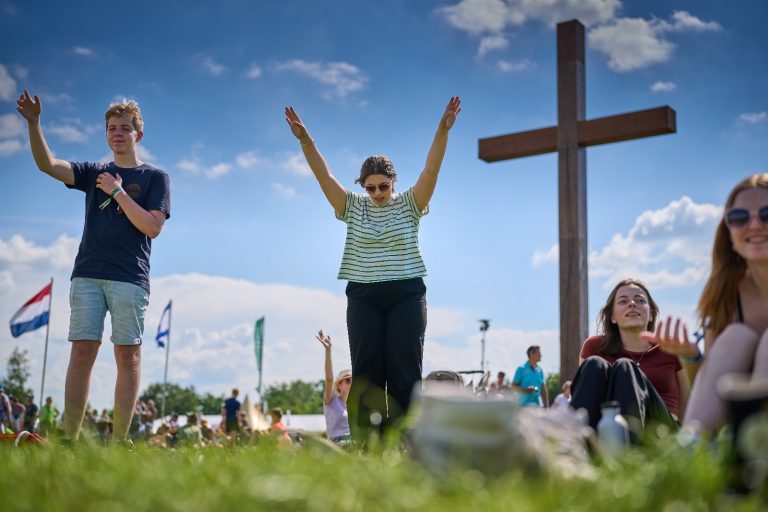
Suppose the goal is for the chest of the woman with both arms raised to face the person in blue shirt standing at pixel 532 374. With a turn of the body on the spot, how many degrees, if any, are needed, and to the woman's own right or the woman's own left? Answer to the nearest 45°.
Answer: approximately 180°

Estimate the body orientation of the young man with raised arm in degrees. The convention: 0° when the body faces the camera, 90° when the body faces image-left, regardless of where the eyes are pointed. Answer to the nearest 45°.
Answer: approximately 0°

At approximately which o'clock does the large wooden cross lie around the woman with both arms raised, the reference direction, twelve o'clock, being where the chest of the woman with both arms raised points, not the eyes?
The large wooden cross is roughly at 7 o'clock from the woman with both arms raised.

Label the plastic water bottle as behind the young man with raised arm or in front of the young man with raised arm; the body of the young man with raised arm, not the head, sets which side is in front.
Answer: in front

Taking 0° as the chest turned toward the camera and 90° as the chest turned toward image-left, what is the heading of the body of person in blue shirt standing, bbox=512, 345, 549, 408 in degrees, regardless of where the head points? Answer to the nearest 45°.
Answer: approximately 315°

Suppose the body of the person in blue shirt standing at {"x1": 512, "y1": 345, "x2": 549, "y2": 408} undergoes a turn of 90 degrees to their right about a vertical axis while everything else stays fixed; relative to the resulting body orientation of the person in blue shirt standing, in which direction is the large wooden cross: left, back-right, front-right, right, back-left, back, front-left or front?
front-left

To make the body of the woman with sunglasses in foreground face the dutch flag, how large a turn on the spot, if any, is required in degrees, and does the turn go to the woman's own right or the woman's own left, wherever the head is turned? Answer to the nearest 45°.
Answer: approximately 135° to the woman's own right

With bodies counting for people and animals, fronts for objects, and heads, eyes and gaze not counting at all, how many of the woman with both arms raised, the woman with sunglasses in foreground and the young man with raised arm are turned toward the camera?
3
